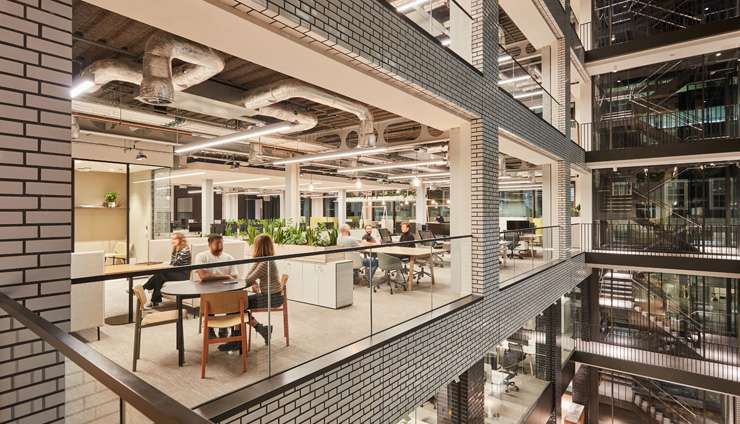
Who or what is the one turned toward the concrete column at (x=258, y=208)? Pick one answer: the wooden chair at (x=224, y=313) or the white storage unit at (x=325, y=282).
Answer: the wooden chair

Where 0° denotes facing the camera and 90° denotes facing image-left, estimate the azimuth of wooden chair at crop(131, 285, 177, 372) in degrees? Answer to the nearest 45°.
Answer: approximately 270°

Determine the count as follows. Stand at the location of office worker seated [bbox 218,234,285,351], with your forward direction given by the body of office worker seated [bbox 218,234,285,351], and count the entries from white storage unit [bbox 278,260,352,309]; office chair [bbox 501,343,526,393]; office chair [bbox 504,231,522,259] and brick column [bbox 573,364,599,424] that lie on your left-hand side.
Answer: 0

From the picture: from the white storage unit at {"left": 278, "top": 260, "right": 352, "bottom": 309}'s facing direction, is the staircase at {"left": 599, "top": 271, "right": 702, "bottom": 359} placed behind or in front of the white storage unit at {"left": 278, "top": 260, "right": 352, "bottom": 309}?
behind

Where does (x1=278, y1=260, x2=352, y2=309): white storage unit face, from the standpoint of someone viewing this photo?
facing the viewer and to the left of the viewer

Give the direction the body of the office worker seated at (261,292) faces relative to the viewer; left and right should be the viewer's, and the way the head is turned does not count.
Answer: facing away from the viewer and to the left of the viewer

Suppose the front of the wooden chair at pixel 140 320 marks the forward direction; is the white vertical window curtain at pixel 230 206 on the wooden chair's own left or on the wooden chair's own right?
on the wooden chair's own left

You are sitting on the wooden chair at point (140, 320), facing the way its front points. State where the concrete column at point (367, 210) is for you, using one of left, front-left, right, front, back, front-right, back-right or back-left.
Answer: front-left

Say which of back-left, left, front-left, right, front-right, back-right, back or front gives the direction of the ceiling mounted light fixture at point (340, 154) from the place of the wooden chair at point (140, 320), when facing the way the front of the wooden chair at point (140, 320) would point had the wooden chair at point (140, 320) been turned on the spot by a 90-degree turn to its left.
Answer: front-right

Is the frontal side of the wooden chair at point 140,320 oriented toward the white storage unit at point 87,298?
no

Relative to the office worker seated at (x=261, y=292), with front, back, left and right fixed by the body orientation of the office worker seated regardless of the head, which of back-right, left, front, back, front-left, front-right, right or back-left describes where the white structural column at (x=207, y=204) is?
front-right

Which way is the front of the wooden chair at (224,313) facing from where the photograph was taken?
facing away from the viewer

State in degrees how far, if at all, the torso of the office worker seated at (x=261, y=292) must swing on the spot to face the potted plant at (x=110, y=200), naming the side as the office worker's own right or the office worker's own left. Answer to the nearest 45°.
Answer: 0° — they already face it
